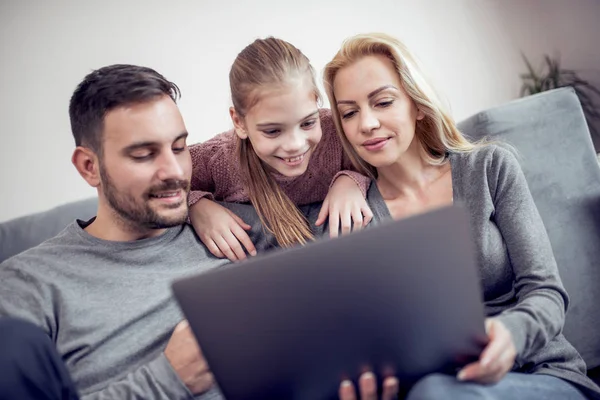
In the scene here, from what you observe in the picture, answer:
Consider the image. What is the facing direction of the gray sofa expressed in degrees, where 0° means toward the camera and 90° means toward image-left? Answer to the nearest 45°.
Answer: approximately 0°

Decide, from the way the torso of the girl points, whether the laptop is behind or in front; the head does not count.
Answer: in front

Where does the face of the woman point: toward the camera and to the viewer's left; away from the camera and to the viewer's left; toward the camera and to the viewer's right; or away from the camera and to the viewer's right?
toward the camera and to the viewer's left

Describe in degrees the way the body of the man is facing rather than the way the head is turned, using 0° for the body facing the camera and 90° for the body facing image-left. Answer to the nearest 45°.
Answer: approximately 315°

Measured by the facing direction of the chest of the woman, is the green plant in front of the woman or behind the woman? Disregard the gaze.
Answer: behind

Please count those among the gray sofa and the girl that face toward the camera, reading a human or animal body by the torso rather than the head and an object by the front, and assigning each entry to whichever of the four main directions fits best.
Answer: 2

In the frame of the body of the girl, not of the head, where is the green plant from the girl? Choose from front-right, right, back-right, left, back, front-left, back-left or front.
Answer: back-left
